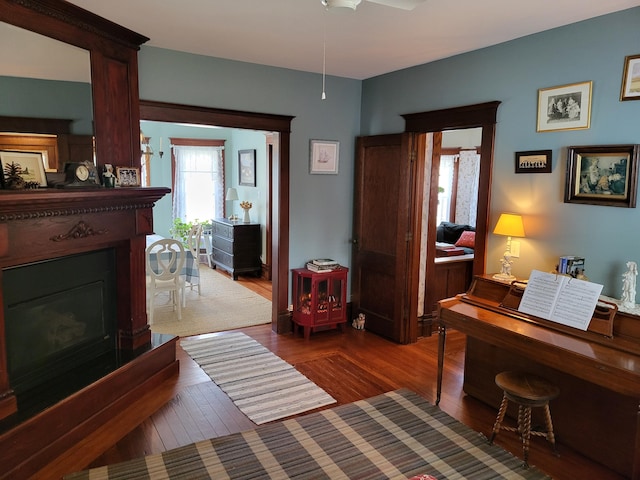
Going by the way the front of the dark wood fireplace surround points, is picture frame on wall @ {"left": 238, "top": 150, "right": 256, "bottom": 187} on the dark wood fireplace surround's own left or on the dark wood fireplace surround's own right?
on the dark wood fireplace surround's own left

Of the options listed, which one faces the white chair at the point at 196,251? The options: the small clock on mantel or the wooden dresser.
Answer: the wooden dresser

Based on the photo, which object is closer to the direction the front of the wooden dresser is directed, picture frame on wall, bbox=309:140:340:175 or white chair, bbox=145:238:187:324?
the white chair

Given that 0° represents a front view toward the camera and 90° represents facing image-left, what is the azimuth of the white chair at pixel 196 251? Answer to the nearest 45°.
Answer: approximately 90°

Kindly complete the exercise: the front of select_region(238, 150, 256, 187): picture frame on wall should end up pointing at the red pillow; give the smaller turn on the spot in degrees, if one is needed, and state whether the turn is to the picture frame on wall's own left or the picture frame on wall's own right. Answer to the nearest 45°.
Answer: approximately 90° to the picture frame on wall's own left

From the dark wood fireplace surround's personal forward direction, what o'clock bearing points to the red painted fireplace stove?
The red painted fireplace stove is roughly at 10 o'clock from the dark wood fireplace surround.

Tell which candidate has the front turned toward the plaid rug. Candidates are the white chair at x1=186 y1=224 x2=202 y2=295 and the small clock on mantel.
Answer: the small clock on mantel

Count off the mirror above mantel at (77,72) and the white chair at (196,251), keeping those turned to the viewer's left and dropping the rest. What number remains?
1

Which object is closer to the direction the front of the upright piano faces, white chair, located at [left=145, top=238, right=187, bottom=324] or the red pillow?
the white chair

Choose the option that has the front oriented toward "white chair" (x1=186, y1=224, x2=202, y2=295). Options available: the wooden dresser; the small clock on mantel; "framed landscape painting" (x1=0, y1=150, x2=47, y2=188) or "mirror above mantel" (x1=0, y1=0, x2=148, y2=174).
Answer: the wooden dresser

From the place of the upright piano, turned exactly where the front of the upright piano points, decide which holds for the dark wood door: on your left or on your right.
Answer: on your right

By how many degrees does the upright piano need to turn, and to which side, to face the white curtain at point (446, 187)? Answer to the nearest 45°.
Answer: approximately 135° to its right

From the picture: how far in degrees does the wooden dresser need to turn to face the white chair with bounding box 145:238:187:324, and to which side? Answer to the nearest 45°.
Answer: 0° — it already faces it

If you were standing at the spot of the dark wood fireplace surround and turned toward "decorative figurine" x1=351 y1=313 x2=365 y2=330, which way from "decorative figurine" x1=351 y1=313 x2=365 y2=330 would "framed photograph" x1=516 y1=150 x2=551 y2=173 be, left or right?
right
